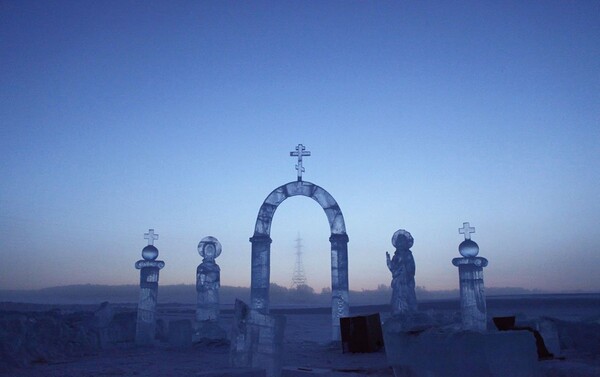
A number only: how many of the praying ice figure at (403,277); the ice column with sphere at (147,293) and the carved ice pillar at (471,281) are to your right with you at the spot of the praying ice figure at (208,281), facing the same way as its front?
1

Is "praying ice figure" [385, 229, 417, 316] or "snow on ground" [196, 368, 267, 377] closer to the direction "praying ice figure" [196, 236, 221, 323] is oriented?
the snow on ground

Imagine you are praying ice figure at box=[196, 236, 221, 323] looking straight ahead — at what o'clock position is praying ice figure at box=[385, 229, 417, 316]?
praying ice figure at box=[385, 229, 417, 316] is roughly at 10 o'clock from praying ice figure at box=[196, 236, 221, 323].

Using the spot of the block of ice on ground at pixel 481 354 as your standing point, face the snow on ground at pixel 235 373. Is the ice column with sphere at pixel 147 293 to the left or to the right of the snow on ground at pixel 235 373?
right

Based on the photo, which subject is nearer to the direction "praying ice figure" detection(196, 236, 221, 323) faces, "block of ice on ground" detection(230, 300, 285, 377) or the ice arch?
the block of ice on ground

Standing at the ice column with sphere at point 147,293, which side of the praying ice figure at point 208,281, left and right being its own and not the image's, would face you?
right

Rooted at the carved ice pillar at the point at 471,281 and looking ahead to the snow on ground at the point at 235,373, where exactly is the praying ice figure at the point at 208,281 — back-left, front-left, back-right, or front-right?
front-right

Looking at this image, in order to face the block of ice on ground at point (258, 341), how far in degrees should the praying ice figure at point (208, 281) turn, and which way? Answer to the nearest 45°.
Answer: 0° — it already faces it

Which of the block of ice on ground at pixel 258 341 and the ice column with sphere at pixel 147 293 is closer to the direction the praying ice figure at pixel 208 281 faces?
the block of ice on ground

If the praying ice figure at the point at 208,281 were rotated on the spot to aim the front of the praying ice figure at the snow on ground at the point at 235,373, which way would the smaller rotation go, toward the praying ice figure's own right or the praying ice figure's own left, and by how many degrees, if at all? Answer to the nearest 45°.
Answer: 0° — it already faces it

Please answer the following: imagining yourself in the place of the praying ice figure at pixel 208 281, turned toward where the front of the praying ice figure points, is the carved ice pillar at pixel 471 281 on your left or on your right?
on your left

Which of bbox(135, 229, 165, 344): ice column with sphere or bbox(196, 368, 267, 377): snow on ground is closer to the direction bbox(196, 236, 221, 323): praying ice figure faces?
the snow on ground

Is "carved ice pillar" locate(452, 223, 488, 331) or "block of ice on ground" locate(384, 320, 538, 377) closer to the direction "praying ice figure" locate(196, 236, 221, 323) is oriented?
the block of ice on ground

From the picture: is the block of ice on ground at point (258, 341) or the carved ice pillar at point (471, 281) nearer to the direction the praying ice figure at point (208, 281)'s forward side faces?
the block of ice on ground

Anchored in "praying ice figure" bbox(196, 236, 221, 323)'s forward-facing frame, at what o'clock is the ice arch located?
The ice arch is roughly at 10 o'clock from the praying ice figure.

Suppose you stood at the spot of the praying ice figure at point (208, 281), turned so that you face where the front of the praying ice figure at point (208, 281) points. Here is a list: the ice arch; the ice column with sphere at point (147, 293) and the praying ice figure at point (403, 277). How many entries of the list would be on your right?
1

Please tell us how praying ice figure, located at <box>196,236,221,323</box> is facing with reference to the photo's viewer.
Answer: facing the viewer

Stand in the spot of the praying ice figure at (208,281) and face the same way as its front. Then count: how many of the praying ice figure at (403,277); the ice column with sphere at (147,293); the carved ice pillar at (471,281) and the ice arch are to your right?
1
